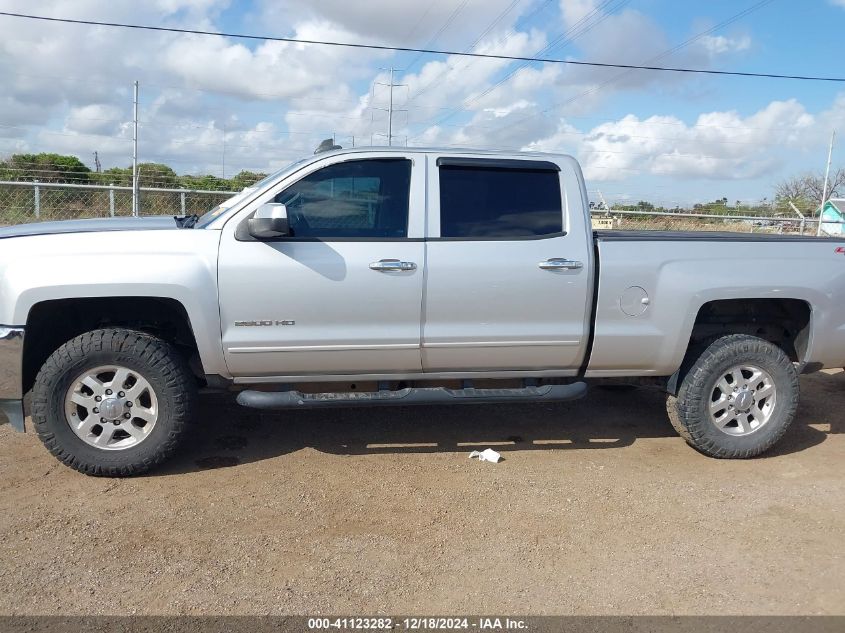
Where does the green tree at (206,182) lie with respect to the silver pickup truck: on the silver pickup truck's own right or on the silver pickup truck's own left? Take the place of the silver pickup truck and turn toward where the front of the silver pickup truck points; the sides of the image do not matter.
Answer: on the silver pickup truck's own right

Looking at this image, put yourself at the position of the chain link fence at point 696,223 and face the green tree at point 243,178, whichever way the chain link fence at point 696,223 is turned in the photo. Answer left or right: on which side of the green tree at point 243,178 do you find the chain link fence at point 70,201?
left

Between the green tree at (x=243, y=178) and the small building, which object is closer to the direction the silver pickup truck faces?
the green tree

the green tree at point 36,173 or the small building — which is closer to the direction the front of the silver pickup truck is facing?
the green tree

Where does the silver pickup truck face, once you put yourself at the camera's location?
facing to the left of the viewer

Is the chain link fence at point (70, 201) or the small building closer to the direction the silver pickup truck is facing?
the chain link fence

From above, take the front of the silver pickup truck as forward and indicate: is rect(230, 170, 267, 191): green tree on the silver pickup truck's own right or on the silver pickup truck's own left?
on the silver pickup truck's own right

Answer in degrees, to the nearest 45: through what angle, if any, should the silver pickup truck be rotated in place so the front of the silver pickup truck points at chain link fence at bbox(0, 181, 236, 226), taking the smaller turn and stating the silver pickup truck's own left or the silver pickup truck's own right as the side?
approximately 45° to the silver pickup truck's own right
